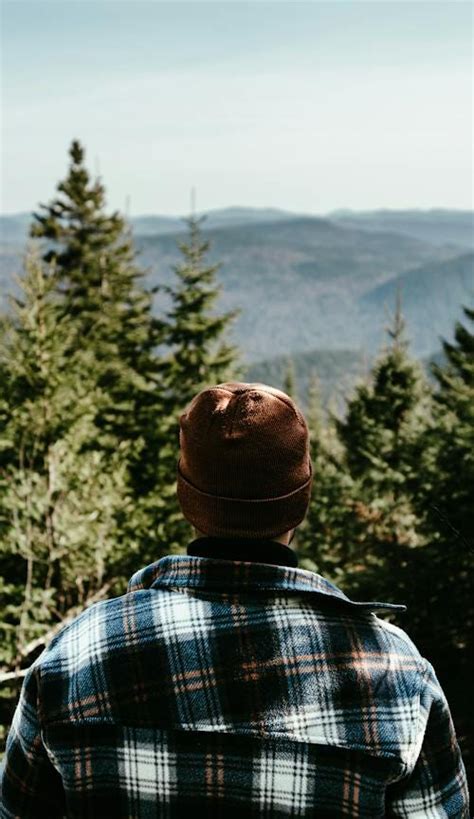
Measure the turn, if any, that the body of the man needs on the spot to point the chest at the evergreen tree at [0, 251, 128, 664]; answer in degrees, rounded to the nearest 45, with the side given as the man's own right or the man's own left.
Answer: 0° — they already face it

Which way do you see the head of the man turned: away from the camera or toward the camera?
away from the camera

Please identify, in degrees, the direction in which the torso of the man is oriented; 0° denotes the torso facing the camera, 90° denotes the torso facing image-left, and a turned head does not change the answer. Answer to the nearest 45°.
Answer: approximately 180°

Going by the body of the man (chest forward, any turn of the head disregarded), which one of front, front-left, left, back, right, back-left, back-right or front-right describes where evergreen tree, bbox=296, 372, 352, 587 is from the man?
front

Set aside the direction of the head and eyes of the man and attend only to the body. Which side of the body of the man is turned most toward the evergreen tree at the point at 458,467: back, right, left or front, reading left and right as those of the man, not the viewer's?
front

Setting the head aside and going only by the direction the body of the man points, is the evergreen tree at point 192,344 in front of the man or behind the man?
in front

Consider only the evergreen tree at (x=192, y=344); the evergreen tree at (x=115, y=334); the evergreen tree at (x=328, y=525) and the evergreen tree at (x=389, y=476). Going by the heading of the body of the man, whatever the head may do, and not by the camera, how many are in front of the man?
4

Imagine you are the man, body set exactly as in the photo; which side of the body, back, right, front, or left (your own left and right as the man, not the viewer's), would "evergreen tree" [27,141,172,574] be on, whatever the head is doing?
front
